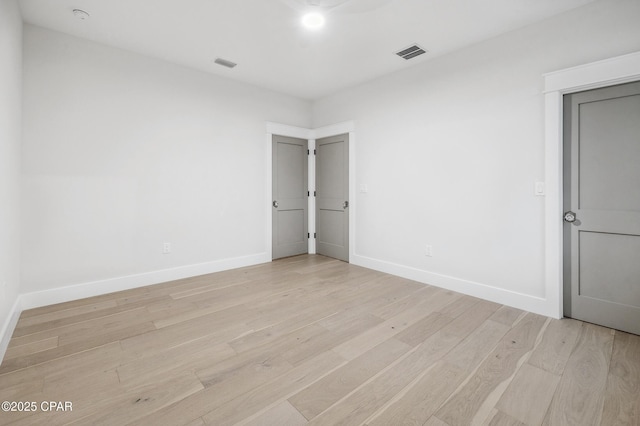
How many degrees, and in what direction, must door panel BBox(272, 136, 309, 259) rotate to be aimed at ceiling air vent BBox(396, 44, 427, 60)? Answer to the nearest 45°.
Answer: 0° — it already faces it

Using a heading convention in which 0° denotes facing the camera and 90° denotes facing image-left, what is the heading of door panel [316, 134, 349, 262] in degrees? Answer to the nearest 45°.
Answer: approximately 45°

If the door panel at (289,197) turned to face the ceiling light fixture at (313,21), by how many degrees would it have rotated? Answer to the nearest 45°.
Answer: approximately 45° to its right

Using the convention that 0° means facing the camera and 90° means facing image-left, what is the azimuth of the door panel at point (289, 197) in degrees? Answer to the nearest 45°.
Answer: approximately 315°

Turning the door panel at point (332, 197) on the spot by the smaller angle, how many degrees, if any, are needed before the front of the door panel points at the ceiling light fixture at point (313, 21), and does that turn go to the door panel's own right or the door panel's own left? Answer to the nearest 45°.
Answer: approximately 45° to the door panel's own left

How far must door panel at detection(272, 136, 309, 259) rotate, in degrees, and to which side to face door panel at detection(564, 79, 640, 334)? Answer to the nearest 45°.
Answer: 0° — it already faces it

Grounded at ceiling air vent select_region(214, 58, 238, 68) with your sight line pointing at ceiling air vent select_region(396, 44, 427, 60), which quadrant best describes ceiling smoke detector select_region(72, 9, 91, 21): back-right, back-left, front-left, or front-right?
back-right

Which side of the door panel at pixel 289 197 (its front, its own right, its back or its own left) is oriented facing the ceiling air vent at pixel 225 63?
right

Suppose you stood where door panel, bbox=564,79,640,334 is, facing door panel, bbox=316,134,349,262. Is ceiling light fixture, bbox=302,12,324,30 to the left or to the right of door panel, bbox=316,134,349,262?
left
